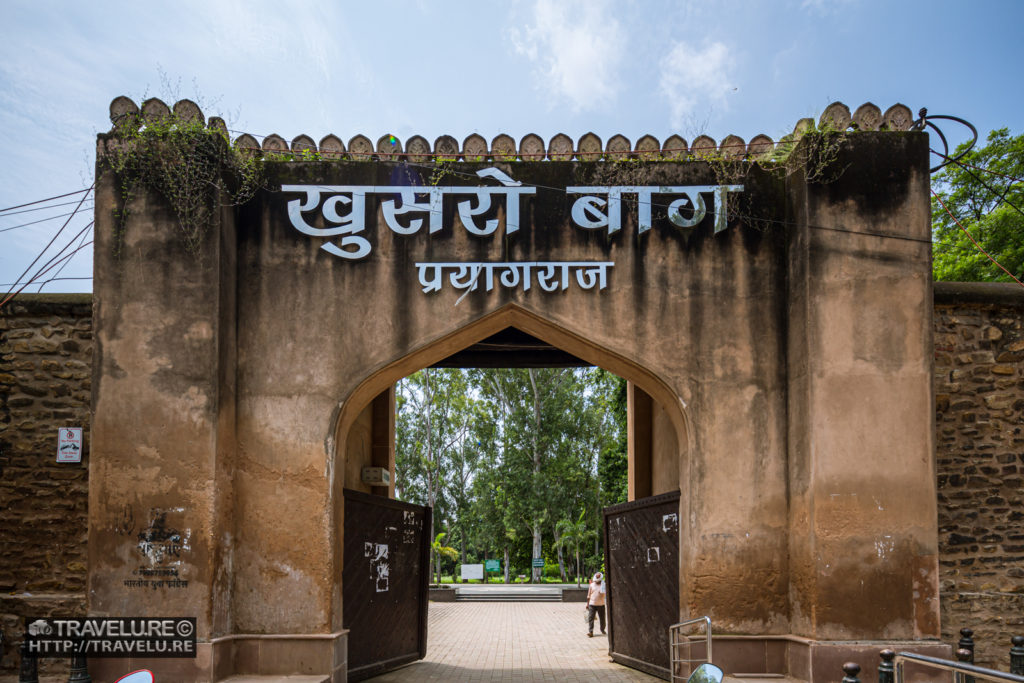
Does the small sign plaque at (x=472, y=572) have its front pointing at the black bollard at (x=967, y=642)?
yes

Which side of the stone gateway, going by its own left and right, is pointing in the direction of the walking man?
back

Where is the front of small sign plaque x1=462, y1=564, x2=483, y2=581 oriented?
toward the camera

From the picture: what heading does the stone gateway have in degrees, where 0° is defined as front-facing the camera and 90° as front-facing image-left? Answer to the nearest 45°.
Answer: approximately 0°

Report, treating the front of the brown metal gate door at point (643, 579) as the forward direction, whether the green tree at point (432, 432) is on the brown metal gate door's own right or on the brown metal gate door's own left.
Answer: on the brown metal gate door's own right

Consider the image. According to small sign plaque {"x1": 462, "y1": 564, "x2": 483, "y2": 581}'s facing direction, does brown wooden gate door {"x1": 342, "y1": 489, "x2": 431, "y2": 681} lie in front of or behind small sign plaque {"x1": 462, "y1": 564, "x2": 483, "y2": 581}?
in front

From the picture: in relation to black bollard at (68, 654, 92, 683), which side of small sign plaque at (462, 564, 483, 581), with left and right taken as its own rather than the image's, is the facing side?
front

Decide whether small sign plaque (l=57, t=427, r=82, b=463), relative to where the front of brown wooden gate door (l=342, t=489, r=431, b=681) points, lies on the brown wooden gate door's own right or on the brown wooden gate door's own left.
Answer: on the brown wooden gate door's own right

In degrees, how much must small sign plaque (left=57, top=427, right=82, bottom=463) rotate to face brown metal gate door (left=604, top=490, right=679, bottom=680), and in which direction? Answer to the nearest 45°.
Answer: approximately 90° to its left

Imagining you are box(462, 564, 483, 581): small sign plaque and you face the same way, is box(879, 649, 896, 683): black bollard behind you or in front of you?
in front

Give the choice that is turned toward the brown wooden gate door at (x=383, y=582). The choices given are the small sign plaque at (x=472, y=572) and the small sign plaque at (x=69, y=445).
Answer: the small sign plaque at (x=472, y=572)

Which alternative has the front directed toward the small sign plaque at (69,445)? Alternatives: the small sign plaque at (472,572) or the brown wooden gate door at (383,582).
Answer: the small sign plaque at (472,572)

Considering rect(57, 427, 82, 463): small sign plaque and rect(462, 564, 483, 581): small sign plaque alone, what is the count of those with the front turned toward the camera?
2

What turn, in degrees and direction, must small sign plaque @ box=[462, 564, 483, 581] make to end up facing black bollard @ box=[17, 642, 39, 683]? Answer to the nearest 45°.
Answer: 0° — it already faces it

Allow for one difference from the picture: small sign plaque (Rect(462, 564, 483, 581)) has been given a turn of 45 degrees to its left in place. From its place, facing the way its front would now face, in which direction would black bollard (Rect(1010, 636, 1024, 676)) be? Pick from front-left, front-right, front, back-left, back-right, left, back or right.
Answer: front-right

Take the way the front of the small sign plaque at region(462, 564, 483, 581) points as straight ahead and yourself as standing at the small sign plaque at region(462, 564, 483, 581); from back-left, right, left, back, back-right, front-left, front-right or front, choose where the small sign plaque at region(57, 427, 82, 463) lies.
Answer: front

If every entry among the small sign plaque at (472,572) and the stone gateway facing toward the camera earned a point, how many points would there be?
2
